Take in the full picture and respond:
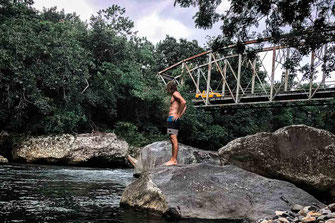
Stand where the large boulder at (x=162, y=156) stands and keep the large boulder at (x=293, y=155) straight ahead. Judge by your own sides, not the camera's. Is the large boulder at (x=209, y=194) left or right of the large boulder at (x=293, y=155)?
right

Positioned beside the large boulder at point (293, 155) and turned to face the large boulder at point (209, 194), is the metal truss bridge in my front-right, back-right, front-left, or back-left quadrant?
back-right

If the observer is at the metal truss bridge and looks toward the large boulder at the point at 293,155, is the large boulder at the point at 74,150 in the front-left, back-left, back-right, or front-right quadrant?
front-right

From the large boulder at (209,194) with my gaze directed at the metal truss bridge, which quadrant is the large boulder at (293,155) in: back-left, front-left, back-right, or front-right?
front-right
